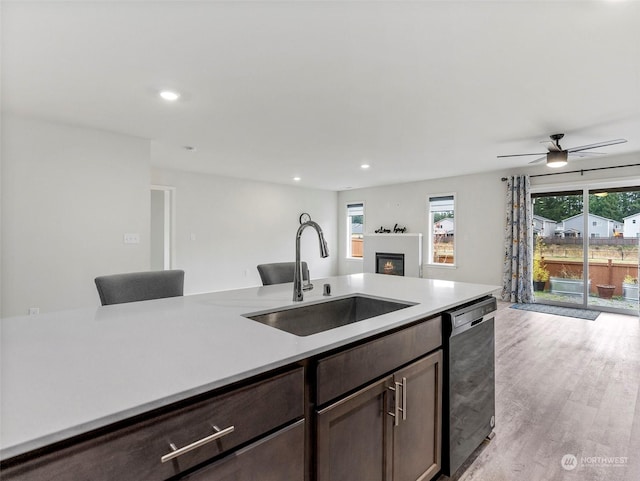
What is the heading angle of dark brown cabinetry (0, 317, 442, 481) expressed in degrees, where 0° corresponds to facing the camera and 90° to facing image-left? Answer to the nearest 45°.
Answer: approximately 315°

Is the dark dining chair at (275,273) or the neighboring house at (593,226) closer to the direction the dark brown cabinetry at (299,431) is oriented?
the neighboring house

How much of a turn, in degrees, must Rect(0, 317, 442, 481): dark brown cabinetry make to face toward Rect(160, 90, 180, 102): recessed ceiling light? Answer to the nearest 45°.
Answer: approximately 135° to its left

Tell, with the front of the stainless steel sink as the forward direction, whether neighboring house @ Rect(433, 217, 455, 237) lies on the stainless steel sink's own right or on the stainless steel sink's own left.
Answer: on the stainless steel sink's own left

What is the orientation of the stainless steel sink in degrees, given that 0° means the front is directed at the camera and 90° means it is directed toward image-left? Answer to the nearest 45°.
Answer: approximately 315°

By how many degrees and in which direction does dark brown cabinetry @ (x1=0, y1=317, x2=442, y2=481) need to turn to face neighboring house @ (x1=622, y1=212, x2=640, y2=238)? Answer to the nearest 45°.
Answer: approximately 90° to its left

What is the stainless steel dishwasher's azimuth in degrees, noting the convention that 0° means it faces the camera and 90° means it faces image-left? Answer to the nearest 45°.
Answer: approximately 315°

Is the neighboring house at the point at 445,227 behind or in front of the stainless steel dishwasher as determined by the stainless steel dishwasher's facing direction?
behind

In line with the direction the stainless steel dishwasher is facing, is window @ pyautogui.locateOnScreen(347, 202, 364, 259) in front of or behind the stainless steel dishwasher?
behind

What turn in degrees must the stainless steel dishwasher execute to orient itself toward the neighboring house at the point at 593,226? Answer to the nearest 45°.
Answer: approximately 135° to its left
